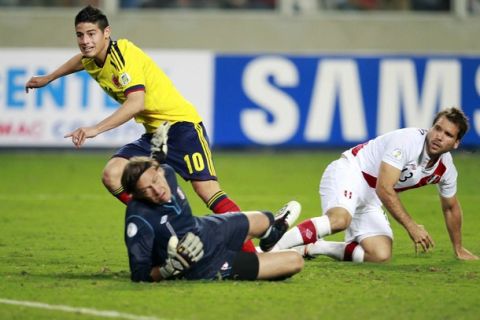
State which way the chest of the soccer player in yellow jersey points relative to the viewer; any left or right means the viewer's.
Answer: facing the viewer and to the left of the viewer

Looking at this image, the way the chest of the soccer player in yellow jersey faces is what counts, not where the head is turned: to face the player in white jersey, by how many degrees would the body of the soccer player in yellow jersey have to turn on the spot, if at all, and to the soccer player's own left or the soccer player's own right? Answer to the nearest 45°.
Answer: approximately 135° to the soccer player's own left

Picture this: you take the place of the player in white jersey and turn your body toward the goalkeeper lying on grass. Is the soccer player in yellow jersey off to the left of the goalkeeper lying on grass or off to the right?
right

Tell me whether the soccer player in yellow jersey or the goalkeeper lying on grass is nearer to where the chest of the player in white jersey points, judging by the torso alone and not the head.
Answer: the goalkeeper lying on grass

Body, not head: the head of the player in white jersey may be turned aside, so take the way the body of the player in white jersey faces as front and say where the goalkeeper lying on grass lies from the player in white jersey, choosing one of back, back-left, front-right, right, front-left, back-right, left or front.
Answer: right

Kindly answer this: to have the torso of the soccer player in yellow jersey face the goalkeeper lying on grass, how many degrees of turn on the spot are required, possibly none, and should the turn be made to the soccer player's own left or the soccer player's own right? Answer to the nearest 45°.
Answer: approximately 45° to the soccer player's own left

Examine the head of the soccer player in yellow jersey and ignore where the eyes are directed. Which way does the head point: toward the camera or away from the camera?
toward the camera

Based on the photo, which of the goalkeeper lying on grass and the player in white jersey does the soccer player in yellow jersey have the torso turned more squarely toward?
the goalkeeper lying on grass

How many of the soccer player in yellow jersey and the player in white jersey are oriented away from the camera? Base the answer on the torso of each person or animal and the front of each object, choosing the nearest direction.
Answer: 0
